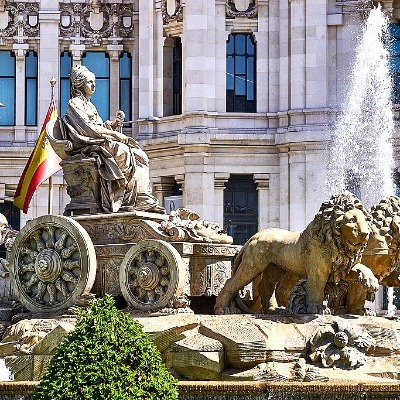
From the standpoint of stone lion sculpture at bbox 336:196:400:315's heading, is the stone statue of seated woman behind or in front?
behind

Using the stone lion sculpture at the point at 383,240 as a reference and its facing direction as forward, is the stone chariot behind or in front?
behind

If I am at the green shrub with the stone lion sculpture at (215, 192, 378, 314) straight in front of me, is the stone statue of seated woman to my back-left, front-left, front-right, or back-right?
front-left

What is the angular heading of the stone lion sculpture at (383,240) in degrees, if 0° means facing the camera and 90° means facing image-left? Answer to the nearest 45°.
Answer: approximately 270°

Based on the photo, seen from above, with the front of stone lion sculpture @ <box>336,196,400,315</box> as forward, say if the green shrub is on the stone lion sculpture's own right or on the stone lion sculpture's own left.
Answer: on the stone lion sculpture's own right
